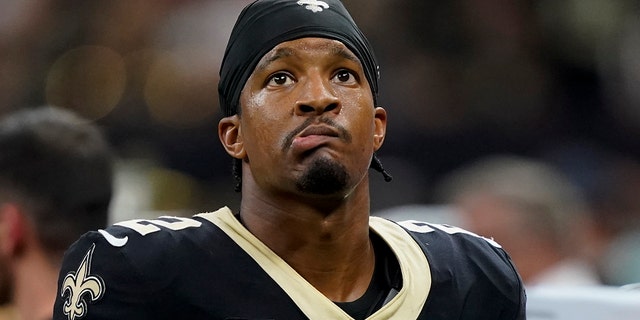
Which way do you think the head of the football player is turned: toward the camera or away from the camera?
toward the camera
